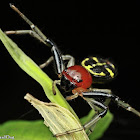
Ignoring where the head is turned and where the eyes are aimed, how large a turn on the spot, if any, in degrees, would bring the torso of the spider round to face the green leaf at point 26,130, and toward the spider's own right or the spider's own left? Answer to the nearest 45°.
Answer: approximately 45° to the spider's own left

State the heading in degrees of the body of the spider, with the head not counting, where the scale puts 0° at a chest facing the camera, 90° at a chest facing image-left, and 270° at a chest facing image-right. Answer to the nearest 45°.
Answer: approximately 45°
